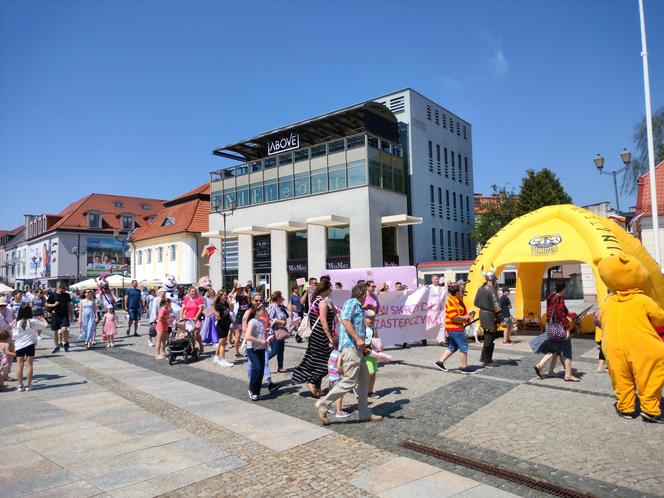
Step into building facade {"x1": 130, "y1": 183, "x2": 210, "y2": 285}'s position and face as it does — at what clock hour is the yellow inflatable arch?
The yellow inflatable arch is roughly at 10 o'clock from the building facade.

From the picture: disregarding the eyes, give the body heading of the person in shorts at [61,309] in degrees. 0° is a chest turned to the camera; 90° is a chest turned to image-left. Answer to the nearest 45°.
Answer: approximately 0°

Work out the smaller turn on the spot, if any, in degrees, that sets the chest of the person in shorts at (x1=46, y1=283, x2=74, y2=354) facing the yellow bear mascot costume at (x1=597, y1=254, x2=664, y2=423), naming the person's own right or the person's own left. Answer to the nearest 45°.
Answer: approximately 45° to the person's own left

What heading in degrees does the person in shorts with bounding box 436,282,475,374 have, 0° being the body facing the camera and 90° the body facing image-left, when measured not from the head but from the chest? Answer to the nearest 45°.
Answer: approximately 270°

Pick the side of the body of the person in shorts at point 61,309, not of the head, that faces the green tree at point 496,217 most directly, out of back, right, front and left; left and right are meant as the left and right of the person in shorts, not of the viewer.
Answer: left

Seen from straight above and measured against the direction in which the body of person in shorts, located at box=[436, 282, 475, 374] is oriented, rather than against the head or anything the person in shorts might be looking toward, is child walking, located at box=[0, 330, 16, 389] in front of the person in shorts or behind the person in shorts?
behind

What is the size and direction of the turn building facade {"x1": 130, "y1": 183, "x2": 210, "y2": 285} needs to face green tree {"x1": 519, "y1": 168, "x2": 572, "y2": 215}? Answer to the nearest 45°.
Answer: approximately 90° to its left

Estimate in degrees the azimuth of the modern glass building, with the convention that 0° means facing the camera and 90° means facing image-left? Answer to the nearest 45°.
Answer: approximately 45°
